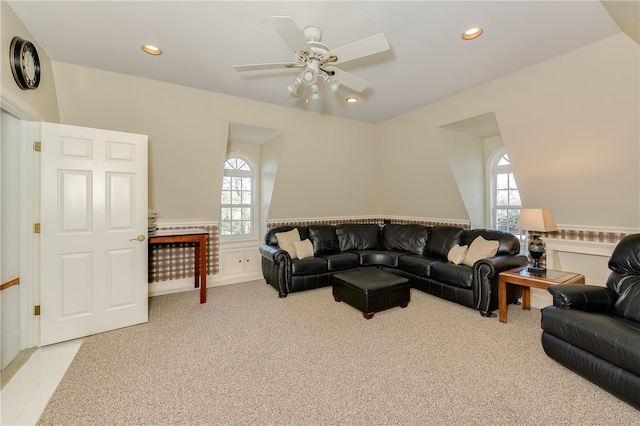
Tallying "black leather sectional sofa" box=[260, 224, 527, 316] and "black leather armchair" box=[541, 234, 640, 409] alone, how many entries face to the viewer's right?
0

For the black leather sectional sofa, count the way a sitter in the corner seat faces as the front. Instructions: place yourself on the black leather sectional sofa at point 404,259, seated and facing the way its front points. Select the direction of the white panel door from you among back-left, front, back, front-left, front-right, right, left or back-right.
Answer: front-right

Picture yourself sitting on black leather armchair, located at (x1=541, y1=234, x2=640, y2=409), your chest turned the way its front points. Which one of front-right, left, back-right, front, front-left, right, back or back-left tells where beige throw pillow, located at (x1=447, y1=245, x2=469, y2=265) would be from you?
right

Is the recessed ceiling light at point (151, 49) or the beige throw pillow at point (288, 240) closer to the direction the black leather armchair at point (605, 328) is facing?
the recessed ceiling light

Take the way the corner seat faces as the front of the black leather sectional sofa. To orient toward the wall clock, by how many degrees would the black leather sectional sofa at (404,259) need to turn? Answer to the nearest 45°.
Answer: approximately 45° to its right

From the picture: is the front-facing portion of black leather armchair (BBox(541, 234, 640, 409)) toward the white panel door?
yes

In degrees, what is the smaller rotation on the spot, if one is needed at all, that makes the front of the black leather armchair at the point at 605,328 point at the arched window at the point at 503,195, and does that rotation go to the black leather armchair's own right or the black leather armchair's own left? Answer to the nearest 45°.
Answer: approximately 90° to the black leather armchair's own right

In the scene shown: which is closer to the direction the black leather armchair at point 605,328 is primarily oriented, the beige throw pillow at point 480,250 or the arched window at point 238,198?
the arched window

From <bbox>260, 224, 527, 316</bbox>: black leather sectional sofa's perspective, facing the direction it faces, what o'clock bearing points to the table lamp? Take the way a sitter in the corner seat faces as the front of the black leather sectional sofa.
The table lamp is roughly at 10 o'clock from the black leather sectional sofa.

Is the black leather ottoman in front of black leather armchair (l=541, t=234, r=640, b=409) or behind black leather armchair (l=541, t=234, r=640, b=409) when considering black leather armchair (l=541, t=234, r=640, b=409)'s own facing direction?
in front

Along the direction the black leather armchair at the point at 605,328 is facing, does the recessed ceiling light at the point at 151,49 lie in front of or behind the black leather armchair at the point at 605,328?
in front

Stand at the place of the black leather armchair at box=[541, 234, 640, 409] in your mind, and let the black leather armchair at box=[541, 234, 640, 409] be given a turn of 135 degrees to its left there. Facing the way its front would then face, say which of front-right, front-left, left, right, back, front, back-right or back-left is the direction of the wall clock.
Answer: back-right

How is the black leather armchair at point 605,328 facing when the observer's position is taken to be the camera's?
facing the viewer and to the left of the viewer

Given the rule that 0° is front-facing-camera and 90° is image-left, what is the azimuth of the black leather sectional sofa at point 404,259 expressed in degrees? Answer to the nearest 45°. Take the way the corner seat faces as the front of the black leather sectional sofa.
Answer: approximately 0°
